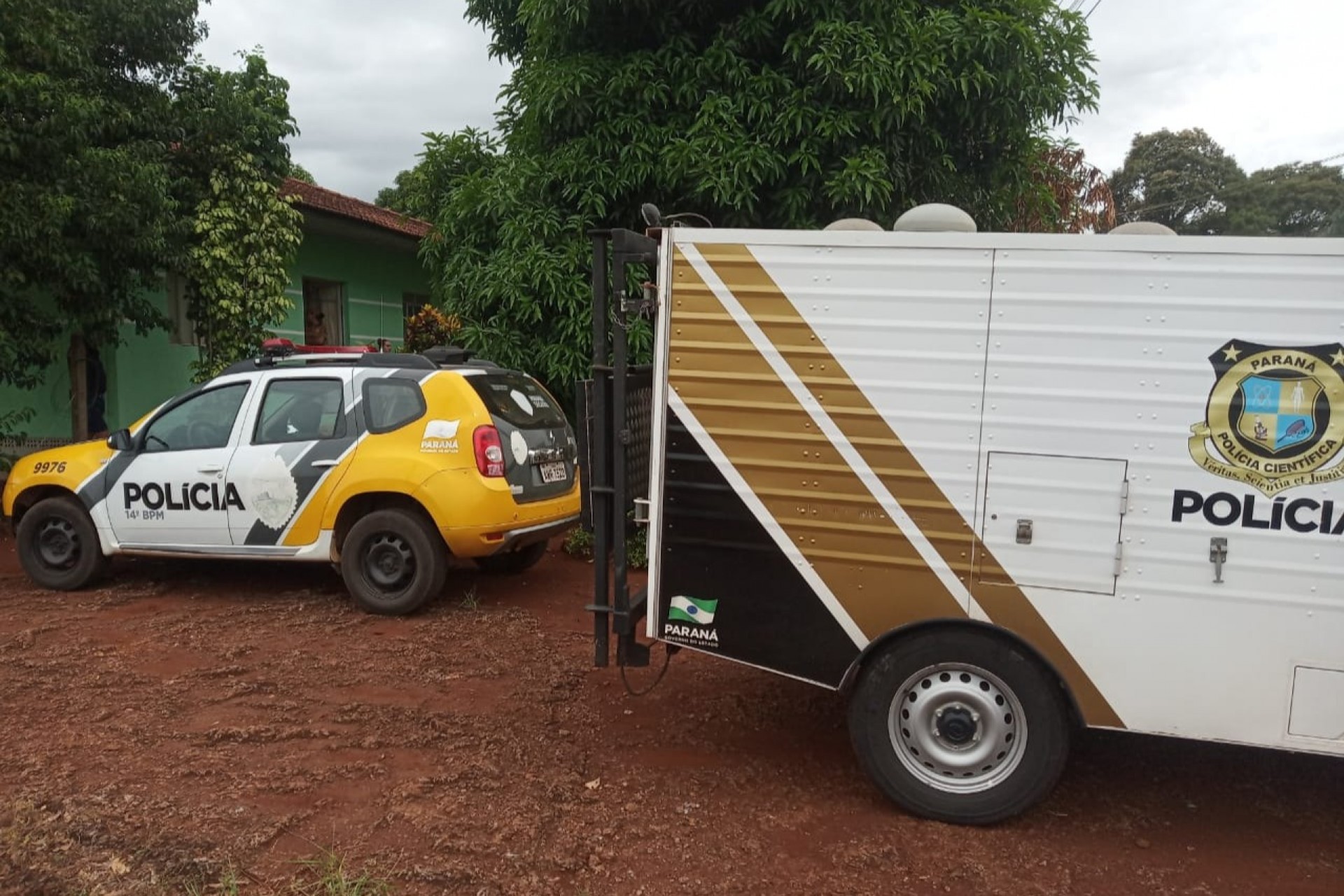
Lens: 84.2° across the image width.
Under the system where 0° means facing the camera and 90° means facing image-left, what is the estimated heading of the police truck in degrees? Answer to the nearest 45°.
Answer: approximately 270°

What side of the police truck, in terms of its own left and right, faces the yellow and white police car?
back

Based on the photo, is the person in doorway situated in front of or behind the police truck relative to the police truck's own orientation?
behind

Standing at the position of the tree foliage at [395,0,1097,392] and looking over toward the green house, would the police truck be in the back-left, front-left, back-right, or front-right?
back-left

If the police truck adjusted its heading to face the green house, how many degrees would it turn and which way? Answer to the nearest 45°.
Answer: approximately 135° to its left

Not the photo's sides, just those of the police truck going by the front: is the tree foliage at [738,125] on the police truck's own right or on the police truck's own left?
on the police truck's own left
